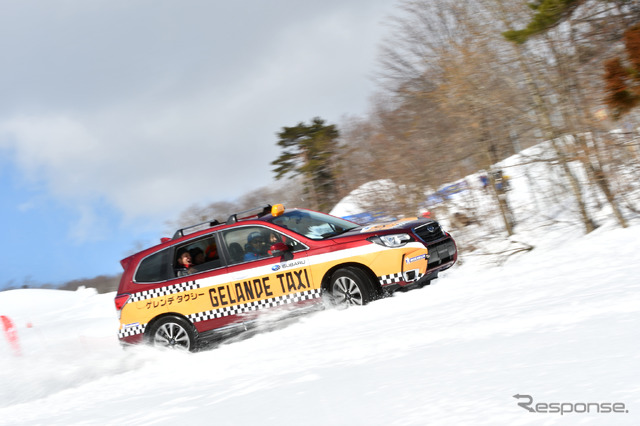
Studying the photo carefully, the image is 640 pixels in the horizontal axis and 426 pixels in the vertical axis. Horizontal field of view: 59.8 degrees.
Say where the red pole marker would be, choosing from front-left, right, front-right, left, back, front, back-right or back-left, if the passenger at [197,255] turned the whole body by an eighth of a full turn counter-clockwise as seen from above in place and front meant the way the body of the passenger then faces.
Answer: left

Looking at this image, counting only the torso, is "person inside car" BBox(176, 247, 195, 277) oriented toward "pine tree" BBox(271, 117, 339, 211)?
no

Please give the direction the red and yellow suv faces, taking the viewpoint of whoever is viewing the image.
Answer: facing the viewer and to the right of the viewer

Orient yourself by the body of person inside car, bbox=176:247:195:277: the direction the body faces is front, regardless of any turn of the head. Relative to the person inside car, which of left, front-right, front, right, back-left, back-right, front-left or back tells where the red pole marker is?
back

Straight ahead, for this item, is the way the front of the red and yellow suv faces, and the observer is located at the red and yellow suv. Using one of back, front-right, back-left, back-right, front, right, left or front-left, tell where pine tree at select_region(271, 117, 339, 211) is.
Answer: back-left

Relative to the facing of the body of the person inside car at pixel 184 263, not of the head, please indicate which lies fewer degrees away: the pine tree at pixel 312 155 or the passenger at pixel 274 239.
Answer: the passenger

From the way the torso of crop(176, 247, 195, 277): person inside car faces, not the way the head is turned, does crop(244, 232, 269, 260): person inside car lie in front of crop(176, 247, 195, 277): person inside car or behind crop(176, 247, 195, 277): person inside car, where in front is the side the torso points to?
in front

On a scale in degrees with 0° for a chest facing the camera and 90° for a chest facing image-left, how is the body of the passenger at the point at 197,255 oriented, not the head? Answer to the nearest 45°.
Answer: approximately 270°

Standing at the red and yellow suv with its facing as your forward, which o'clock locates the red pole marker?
The red pole marker is roughly at 6 o'clock from the red and yellow suv.

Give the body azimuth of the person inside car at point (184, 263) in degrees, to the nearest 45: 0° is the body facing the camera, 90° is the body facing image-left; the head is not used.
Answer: approximately 315°

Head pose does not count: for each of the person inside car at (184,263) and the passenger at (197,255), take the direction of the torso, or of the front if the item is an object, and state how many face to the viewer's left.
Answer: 0

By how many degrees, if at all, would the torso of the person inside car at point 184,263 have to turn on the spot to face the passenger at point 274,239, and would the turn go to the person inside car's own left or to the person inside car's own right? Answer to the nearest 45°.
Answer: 0° — they already face them
